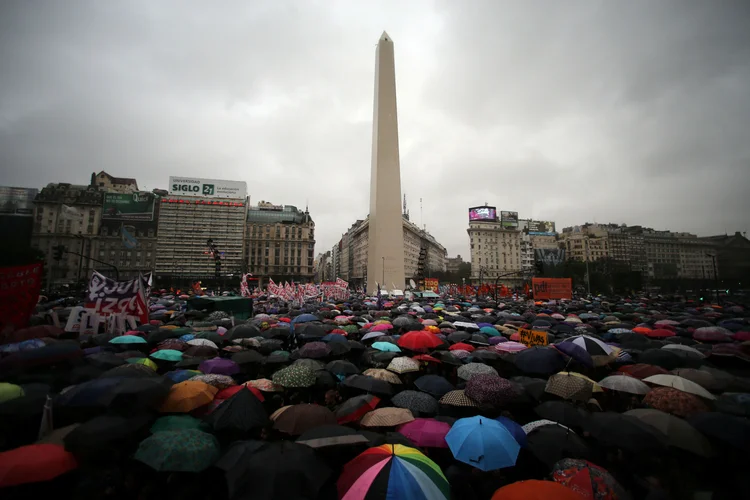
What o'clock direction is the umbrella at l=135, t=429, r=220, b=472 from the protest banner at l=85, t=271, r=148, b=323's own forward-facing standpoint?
The umbrella is roughly at 12 o'clock from the protest banner.

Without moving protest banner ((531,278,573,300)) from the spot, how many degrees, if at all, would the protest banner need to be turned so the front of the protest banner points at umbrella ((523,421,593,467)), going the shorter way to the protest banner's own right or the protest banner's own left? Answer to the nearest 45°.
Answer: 0° — it already faces it

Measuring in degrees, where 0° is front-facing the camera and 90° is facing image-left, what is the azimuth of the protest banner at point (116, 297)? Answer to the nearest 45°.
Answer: approximately 0°

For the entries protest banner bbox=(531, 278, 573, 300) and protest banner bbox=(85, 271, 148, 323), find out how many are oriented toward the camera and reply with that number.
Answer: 2

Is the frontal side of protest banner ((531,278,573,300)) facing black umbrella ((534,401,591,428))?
yes

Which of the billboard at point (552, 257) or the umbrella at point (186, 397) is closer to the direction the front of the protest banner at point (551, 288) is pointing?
the umbrella

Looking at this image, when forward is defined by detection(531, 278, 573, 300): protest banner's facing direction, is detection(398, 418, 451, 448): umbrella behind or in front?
in front

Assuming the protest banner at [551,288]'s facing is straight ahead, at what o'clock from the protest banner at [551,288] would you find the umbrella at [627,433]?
The umbrella is roughly at 12 o'clock from the protest banner.

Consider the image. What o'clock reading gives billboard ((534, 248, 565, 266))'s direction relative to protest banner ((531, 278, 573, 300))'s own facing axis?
The billboard is roughly at 6 o'clock from the protest banner.

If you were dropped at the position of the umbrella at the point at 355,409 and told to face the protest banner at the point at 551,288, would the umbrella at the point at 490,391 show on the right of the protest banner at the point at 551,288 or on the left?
right

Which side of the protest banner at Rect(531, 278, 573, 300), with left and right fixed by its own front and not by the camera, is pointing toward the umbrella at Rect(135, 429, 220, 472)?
front

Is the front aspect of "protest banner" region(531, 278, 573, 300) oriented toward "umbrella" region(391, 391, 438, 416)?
yes

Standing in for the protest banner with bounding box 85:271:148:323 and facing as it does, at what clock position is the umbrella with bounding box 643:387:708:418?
The umbrella is roughly at 11 o'clock from the protest banner.

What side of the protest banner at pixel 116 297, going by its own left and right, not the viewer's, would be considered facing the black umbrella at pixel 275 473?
front

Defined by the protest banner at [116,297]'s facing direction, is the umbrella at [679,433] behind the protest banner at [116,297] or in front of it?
in front
